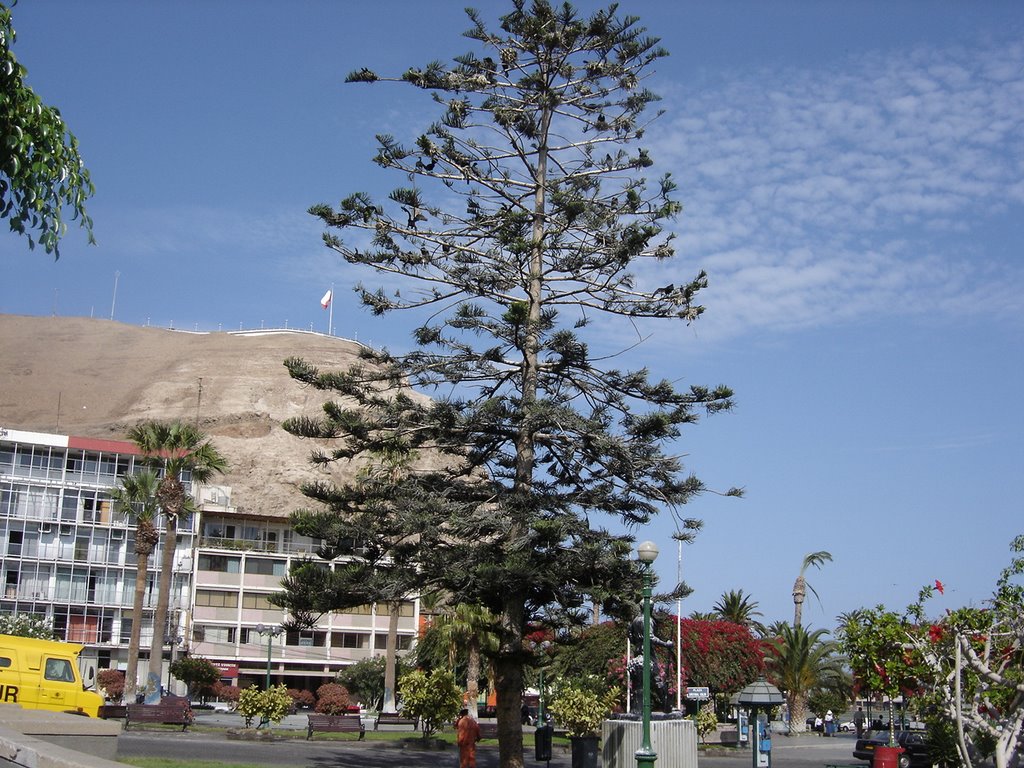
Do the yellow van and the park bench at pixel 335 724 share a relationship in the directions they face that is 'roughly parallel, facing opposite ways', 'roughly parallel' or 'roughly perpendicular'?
roughly perpendicular

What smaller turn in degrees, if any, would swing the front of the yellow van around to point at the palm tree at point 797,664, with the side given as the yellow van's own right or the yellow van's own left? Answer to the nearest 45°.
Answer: approximately 45° to the yellow van's own left

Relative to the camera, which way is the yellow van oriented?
to the viewer's right

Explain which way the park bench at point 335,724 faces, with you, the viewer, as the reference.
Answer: facing the viewer

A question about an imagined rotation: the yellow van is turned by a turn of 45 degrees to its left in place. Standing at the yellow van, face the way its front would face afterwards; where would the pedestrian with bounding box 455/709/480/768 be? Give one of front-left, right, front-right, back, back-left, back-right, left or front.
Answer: right

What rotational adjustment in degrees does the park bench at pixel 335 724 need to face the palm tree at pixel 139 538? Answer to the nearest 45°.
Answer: approximately 135° to its right

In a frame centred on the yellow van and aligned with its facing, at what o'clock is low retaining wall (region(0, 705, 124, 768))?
The low retaining wall is roughly at 3 o'clock from the yellow van.

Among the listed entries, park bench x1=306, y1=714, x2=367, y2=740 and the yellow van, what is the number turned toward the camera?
1

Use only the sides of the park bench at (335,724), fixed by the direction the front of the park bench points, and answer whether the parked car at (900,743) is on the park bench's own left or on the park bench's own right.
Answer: on the park bench's own left

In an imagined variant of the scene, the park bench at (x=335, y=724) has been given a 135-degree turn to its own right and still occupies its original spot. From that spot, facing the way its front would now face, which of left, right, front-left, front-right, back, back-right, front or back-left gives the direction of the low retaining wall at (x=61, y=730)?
back-left

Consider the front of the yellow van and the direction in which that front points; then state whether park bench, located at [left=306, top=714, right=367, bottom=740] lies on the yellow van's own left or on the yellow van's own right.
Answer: on the yellow van's own left
